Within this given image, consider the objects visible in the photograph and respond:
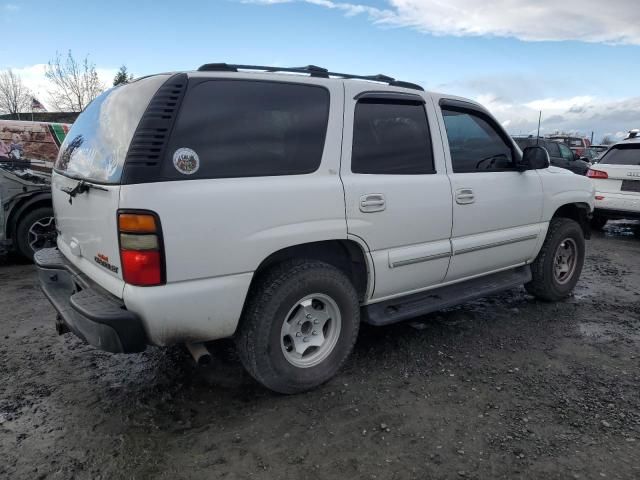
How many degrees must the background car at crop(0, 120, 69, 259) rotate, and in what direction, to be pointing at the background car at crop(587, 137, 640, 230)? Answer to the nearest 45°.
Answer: approximately 45° to its left

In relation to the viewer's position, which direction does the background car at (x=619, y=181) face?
facing away from the viewer

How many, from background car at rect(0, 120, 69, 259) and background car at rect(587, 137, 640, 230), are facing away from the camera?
1

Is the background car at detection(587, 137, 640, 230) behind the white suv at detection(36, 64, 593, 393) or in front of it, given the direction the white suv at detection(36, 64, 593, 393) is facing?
in front

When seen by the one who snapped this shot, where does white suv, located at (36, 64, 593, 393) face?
facing away from the viewer and to the right of the viewer

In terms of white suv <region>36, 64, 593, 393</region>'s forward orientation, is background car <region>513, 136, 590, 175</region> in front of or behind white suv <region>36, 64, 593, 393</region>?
in front

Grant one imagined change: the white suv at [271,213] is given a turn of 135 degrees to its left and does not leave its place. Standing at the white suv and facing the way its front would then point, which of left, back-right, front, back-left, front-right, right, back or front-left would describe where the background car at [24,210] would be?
front-right

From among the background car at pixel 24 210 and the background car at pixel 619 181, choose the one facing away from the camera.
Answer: the background car at pixel 619 181

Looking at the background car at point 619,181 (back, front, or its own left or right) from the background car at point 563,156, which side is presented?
front
